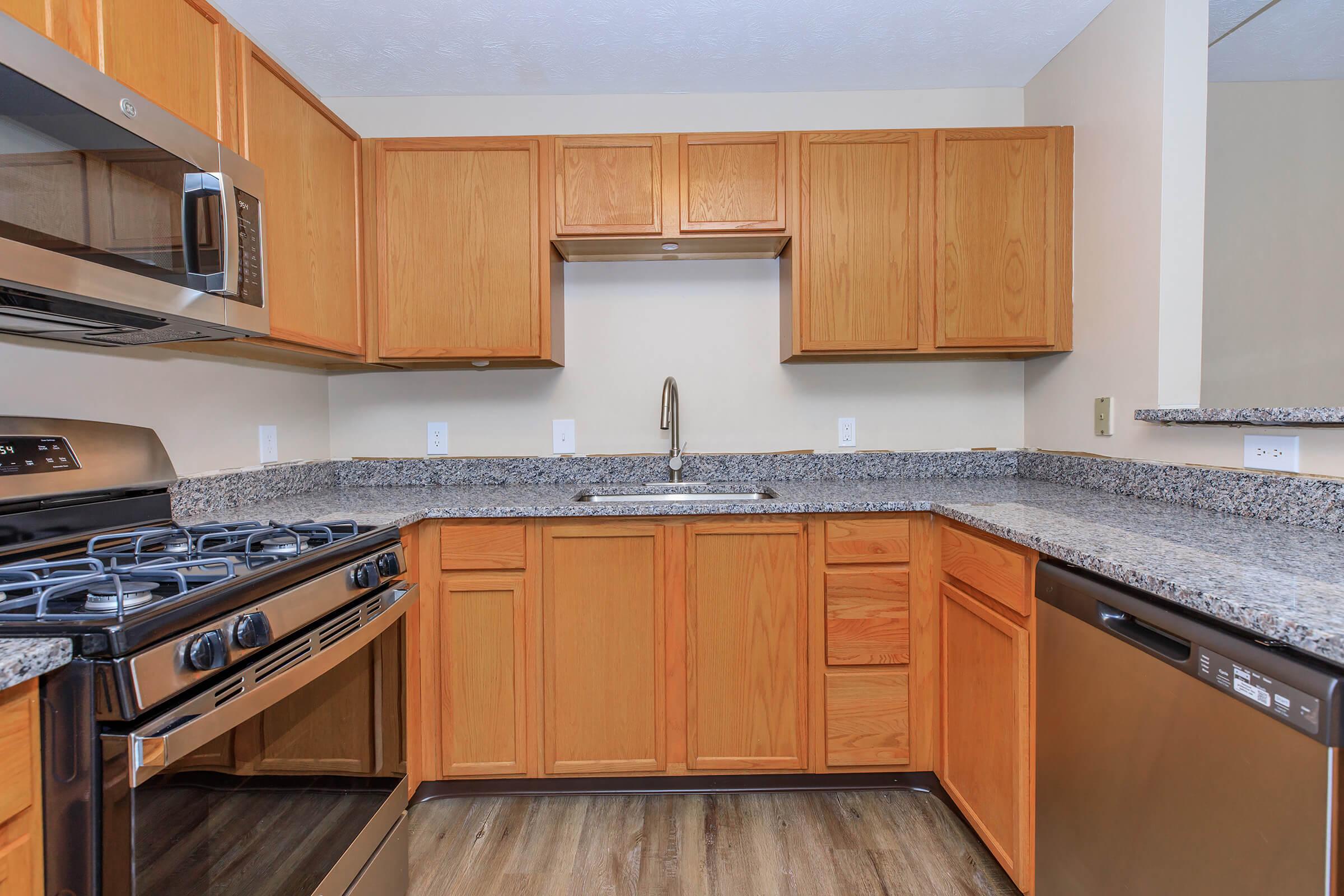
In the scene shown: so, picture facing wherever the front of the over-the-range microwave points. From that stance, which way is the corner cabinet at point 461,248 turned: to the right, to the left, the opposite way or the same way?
to the right

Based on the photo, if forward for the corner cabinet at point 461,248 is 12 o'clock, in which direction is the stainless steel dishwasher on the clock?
The stainless steel dishwasher is roughly at 11 o'clock from the corner cabinet.

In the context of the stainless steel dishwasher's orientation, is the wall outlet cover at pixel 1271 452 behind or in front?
behind

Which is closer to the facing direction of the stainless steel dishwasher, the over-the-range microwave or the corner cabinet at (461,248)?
the over-the-range microwave

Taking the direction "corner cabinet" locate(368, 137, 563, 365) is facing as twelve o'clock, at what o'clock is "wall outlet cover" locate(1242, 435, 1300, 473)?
The wall outlet cover is roughly at 10 o'clock from the corner cabinet.

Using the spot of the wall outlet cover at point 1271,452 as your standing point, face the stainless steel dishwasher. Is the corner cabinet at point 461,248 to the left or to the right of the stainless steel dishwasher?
right

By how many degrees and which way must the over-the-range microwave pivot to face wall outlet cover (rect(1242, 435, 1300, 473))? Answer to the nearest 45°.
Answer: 0° — it already faces it

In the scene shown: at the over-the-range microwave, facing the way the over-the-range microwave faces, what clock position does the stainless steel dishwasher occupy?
The stainless steel dishwasher is roughly at 12 o'clock from the over-the-range microwave.

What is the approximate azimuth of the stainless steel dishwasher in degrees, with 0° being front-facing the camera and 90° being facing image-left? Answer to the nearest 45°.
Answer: approximately 45°

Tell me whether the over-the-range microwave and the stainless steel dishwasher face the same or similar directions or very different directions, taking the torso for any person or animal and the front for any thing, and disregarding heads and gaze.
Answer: very different directions
